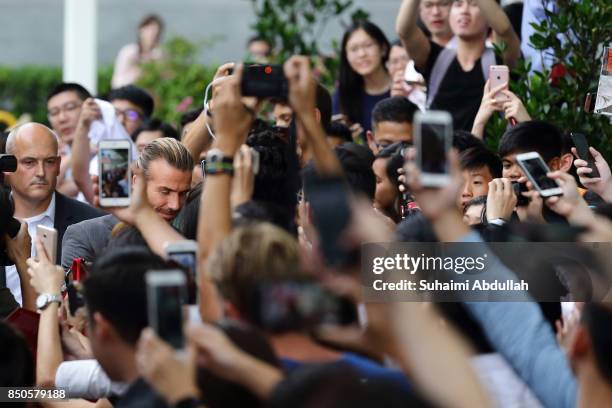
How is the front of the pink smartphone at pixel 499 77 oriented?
away from the camera

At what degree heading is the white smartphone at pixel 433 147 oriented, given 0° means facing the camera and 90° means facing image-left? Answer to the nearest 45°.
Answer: approximately 0°

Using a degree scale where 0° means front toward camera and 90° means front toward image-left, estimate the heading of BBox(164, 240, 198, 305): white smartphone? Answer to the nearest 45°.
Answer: approximately 0°

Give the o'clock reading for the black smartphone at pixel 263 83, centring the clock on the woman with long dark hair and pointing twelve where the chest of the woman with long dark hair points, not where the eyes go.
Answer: The black smartphone is roughly at 12 o'clock from the woman with long dark hair.

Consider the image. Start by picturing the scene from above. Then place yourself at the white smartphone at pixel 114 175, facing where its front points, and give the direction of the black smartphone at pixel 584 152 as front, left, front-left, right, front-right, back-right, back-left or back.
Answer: left

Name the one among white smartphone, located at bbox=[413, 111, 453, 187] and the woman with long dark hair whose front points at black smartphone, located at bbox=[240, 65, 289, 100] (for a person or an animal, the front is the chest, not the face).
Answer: the woman with long dark hair

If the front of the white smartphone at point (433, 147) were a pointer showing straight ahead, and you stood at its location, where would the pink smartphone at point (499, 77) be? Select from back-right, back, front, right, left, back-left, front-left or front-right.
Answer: back

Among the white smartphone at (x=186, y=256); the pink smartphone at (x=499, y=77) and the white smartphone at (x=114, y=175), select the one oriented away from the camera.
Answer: the pink smartphone at (x=499, y=77)

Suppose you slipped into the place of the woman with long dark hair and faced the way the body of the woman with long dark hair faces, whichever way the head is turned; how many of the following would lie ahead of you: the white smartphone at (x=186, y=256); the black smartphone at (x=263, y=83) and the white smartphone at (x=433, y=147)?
3

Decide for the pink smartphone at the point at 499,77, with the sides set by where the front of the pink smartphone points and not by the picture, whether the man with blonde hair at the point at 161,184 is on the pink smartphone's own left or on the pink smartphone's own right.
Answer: on the pink smartphone's own left
